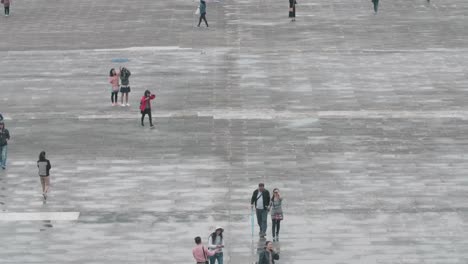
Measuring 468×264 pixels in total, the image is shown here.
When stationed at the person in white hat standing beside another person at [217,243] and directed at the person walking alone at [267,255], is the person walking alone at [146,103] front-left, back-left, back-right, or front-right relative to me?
back-left

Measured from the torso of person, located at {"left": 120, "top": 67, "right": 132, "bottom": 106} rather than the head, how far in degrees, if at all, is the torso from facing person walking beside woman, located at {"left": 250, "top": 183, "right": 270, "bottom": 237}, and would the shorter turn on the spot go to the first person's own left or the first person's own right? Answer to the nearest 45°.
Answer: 0° — they already face them

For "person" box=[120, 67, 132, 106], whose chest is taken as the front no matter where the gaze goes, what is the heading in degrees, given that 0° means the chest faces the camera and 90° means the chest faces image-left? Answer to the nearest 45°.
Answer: approximately 0°

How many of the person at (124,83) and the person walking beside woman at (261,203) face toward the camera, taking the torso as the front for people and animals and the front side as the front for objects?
2

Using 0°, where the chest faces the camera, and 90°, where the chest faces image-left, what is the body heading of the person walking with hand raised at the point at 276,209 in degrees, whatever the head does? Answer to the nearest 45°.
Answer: approximately 0°

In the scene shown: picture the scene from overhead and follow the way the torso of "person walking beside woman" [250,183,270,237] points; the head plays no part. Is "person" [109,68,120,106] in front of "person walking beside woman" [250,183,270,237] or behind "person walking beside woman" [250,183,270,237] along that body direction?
behind
